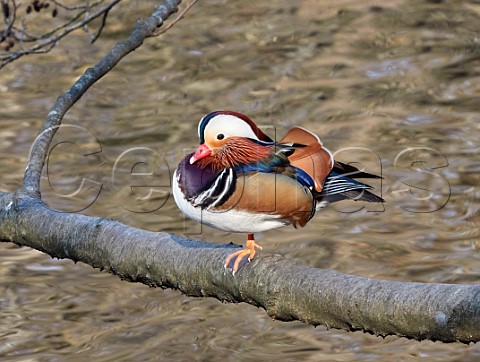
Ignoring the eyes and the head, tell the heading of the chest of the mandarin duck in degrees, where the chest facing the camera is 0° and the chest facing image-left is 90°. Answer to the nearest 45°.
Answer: approximately 90°

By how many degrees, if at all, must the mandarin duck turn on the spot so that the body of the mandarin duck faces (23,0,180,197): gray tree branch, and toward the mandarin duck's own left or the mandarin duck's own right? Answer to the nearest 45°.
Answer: approximately 45° to the mandarin duck's own right
